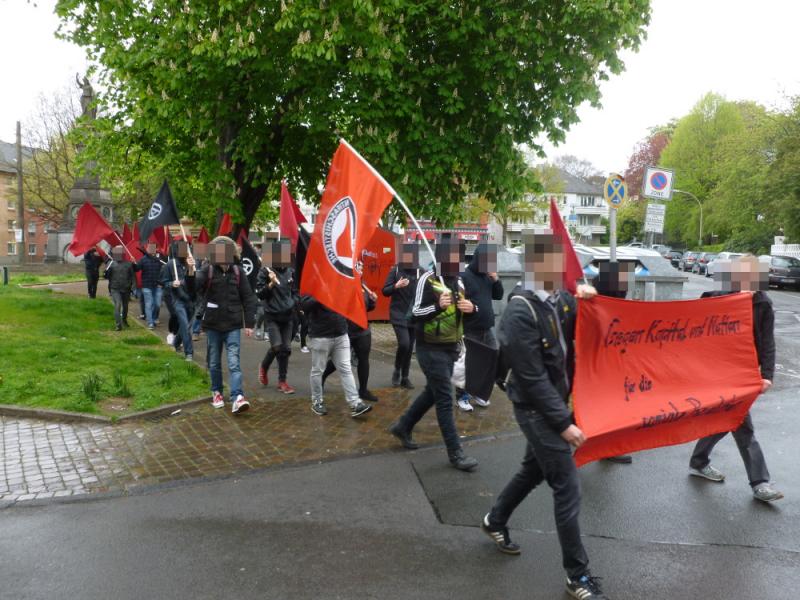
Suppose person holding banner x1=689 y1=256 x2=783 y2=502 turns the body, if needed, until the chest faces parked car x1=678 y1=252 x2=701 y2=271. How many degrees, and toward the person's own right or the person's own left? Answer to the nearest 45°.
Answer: approximately 135° to the person's own left

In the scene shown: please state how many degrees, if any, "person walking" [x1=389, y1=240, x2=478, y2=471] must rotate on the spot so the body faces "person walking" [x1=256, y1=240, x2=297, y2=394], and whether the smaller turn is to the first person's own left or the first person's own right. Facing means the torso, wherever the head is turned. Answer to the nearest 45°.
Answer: approximately 180°

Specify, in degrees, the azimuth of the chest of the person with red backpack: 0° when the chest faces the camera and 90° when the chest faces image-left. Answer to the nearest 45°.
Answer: approximately 0°

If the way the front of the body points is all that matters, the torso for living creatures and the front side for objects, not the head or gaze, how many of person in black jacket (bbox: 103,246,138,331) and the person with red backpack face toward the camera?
2

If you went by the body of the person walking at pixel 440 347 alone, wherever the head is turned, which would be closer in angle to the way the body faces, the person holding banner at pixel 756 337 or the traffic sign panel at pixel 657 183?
the person holding banner

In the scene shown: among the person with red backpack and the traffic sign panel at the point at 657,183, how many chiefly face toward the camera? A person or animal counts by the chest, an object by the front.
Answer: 2

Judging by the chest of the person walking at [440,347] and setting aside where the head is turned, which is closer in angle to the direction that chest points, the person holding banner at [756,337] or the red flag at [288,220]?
the person holding banner
